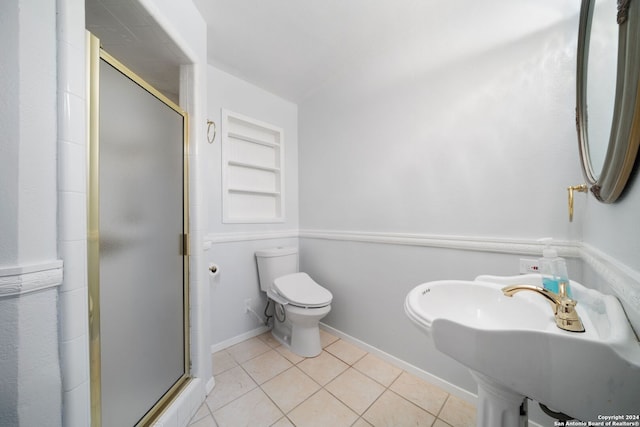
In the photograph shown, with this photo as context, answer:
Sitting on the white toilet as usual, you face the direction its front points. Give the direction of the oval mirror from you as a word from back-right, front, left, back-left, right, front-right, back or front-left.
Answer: front

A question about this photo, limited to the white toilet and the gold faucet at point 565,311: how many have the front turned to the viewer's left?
1

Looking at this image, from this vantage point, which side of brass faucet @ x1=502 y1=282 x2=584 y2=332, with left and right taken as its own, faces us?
left

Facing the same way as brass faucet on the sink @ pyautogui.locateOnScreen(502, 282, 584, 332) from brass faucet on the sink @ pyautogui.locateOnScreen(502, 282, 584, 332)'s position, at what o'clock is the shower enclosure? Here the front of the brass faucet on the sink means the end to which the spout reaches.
The shower enclosure is roughly at 11 o'clock from the brass faucet on the sink.

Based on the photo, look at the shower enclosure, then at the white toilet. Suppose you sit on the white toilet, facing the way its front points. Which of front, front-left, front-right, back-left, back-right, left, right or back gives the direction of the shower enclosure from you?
right

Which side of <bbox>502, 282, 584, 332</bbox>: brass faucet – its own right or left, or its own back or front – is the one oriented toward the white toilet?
front

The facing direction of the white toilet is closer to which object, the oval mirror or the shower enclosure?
the oval mirror
